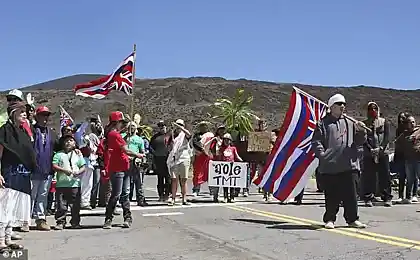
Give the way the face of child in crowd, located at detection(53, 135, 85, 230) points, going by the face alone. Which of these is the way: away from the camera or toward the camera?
toward the camera

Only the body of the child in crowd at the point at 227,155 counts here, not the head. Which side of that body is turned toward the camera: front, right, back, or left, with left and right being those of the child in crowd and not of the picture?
front

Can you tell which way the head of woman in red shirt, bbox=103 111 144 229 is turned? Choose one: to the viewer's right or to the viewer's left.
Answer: to the viewer's right

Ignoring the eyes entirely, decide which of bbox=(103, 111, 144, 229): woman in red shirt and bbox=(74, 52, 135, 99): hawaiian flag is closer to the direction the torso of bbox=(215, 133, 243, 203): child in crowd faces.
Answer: the woman in red shirt

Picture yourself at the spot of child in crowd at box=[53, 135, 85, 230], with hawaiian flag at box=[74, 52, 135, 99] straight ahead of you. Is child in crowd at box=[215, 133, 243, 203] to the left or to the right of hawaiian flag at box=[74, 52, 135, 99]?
right

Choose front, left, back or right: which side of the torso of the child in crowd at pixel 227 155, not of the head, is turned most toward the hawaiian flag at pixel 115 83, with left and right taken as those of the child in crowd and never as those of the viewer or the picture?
right
